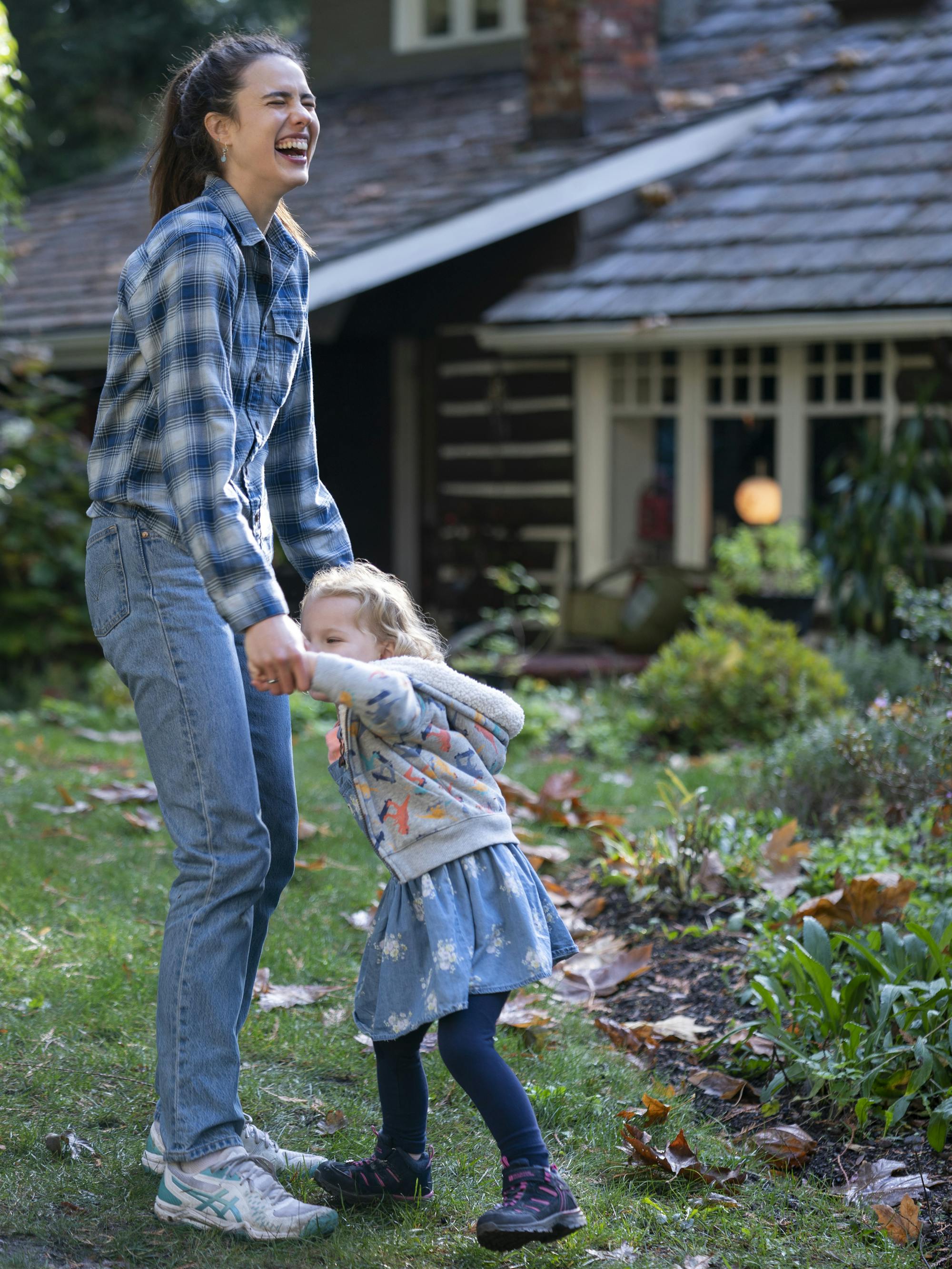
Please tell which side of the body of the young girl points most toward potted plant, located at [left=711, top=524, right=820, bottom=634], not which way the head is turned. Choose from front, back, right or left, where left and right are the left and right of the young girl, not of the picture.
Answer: right

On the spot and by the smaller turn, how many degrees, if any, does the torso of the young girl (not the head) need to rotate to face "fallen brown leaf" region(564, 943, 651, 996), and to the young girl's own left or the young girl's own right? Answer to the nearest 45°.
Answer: approximately 90° to the young girl's own right

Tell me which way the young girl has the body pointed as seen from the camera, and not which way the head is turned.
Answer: to the viewer's left

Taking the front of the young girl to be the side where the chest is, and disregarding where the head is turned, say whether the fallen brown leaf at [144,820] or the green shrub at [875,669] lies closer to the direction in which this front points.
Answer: the fallen brown leaf

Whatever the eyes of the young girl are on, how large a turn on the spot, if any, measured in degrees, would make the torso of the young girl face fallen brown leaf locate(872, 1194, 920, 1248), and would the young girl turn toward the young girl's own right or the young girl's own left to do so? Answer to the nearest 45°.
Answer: approximately 180°
